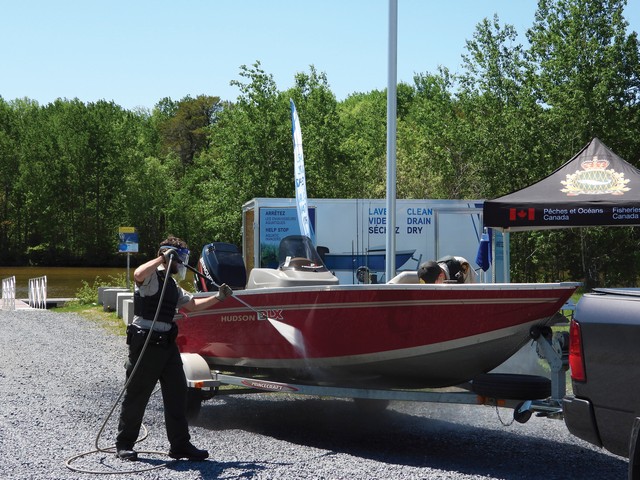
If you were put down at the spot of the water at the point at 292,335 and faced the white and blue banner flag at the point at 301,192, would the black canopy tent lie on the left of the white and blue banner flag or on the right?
right
